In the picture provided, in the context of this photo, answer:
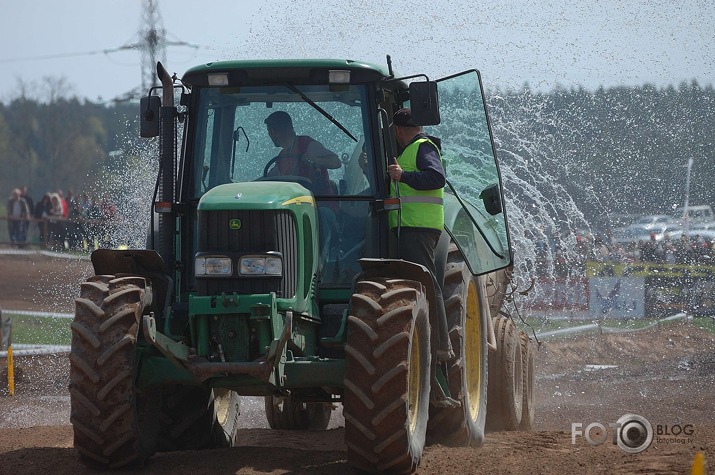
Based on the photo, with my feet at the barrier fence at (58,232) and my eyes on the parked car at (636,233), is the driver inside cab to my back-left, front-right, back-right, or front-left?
front-right

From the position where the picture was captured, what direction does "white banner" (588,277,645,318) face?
facing the viewer

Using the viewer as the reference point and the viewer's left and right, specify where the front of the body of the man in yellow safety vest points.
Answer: facing to the left of the viewer

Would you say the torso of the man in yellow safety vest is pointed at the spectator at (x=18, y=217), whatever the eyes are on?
no

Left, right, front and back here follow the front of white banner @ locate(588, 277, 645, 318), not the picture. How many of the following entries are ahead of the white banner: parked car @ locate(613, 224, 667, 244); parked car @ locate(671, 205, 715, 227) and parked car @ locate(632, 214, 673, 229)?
0

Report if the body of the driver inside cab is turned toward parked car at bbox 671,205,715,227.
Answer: no

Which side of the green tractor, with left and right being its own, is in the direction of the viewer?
front

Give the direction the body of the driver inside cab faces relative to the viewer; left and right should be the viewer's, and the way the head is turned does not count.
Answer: facing the viewer and to the left of the viewer

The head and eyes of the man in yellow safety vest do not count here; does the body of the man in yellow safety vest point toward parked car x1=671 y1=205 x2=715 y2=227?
no

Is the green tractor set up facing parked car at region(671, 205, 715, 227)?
no

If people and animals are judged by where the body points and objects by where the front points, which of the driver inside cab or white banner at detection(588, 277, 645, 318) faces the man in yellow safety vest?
the white banner

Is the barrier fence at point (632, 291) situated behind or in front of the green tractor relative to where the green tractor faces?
behind

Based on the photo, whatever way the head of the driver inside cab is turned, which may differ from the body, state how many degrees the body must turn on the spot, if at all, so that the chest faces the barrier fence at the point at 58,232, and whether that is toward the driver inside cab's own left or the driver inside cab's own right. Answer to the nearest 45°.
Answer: approximately 135° to the driver inside cab's own right

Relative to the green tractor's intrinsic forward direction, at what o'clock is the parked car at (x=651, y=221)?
The parked car is roughly at 7 o'clock from the green tractor.

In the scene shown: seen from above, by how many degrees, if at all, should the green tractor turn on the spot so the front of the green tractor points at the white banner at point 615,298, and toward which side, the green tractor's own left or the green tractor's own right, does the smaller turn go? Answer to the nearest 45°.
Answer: approximately 135° to the green tractor's own left

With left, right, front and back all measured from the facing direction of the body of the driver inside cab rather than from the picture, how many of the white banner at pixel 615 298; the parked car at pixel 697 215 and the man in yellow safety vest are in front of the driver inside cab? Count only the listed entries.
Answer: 0

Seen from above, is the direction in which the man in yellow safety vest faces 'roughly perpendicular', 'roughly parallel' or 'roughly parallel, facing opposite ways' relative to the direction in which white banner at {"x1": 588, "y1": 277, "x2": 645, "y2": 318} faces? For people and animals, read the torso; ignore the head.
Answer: roughly perpendicular

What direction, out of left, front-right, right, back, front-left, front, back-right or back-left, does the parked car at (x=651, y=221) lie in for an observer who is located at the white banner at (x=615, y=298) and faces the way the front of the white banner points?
back

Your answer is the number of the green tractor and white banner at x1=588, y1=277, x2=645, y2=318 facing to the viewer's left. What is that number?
0
